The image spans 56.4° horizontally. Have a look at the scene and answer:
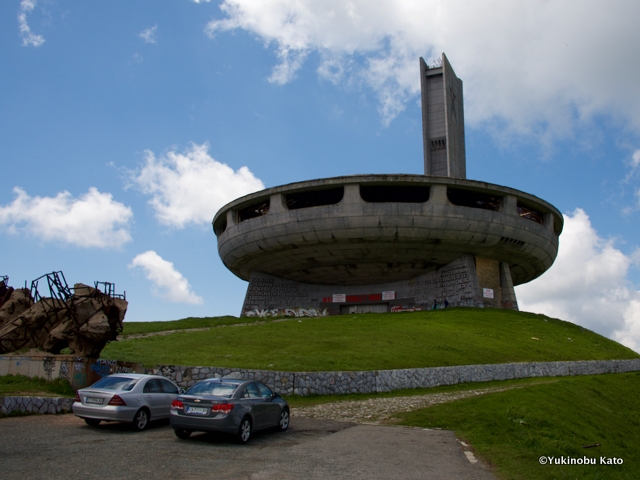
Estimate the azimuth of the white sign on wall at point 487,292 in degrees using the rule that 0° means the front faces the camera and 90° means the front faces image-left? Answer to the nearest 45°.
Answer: approximately 0°

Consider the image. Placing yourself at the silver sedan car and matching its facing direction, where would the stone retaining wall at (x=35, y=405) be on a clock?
The stone retaining wall is roughly at 9 o'clock from the silver sedan car.

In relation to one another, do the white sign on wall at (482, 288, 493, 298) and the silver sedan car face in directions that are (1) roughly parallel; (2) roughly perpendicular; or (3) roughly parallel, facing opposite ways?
roughly parallel, facing opposite ways

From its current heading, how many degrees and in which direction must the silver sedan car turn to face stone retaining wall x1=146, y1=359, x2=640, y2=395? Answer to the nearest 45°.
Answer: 0° — it already faces it

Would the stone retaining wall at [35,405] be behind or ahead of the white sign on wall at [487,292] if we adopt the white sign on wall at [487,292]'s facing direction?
ahead

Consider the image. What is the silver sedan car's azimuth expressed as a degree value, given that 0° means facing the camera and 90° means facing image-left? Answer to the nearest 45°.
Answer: approximately 225°

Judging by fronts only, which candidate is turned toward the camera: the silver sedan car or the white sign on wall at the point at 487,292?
the white sign on wall

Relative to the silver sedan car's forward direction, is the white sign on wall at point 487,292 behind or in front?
in front

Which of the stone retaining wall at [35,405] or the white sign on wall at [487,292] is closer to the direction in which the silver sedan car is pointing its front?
the white sign on wall

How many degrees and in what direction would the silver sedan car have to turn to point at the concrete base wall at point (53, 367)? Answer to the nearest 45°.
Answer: approximately 90° to its left

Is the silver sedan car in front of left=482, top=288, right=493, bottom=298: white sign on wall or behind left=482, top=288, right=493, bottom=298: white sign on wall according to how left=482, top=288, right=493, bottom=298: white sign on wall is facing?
in front

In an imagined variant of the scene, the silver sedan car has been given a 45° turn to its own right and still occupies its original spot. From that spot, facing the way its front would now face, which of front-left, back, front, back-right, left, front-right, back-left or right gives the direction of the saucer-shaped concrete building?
front-left
